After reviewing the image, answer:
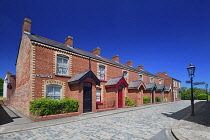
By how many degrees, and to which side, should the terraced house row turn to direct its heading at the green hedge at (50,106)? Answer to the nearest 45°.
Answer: approximately 45° to its right

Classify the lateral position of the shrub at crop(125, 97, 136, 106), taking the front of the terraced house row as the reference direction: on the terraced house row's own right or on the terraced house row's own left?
on the terraced house row's own left

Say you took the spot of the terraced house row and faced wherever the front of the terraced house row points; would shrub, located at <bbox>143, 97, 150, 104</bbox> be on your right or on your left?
on your left

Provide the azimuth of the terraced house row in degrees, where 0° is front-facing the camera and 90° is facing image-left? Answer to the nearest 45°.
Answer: approximately 315°
